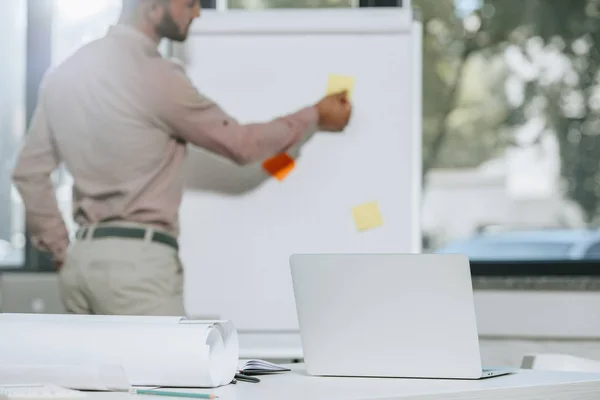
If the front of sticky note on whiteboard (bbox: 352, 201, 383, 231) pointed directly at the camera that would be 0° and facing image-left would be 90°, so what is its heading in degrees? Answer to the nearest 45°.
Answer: approximately 0°

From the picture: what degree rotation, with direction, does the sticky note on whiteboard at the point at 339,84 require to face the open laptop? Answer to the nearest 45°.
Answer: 0° — it already faces it

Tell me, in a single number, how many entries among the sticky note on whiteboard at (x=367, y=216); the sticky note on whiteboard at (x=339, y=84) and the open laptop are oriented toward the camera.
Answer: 2

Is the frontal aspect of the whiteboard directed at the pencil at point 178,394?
yes

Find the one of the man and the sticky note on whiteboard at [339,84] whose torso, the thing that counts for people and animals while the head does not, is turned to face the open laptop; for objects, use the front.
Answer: the sticky note on whiteboard

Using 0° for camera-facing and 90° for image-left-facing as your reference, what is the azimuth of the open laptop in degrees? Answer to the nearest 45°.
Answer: approximately 225°

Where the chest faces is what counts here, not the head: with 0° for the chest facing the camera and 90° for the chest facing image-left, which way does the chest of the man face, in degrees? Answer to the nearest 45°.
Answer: approximately 225°

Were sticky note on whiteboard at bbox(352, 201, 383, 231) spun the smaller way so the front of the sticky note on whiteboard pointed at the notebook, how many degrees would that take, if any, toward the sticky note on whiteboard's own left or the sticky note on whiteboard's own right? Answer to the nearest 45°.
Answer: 0° — it already faces it

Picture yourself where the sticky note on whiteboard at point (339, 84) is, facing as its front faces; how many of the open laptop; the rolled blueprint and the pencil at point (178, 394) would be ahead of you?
3
